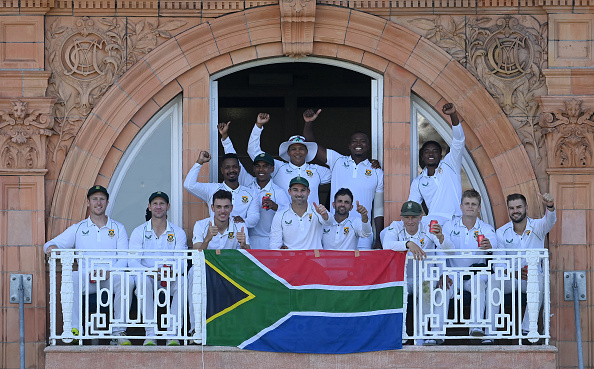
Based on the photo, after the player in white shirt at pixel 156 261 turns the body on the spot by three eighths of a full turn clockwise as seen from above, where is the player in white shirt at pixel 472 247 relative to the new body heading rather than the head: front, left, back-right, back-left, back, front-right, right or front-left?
back-right

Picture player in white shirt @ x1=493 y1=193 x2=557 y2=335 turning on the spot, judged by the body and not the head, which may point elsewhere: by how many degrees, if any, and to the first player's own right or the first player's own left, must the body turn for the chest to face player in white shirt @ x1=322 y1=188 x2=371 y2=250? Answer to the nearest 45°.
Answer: approximately 90° to the first player's own right

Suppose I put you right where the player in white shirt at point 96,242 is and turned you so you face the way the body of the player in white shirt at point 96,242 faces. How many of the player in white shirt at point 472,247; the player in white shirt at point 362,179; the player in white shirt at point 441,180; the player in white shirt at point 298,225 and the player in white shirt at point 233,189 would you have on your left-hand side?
5

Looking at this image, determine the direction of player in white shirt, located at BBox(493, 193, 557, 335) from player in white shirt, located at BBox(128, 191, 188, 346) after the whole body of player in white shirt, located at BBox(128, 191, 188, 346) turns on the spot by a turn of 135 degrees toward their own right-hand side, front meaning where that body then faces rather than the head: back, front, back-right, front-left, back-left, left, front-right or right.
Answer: back-right

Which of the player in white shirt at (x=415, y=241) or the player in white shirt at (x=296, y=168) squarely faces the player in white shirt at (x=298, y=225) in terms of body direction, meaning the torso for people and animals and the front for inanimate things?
the player in white shirt at (x=296, y=168)

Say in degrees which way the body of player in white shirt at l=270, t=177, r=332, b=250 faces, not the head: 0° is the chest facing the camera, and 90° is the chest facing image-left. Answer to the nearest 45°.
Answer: approximately 0°

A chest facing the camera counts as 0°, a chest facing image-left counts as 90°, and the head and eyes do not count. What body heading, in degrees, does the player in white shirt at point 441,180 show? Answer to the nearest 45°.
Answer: approximately 0°

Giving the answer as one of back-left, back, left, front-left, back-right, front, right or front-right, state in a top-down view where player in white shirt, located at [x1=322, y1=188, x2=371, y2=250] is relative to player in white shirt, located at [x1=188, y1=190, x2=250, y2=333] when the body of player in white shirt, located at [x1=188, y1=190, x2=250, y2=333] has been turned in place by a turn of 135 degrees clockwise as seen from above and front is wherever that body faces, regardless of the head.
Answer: back-right

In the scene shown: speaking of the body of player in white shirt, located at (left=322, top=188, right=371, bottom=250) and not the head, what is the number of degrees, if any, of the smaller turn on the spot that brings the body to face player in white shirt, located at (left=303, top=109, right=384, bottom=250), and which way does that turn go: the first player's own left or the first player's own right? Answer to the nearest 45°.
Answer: approximately 180°

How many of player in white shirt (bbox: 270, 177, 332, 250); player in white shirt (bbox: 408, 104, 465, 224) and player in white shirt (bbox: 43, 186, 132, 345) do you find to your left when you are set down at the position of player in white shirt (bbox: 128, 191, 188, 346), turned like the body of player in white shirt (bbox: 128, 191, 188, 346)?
2
